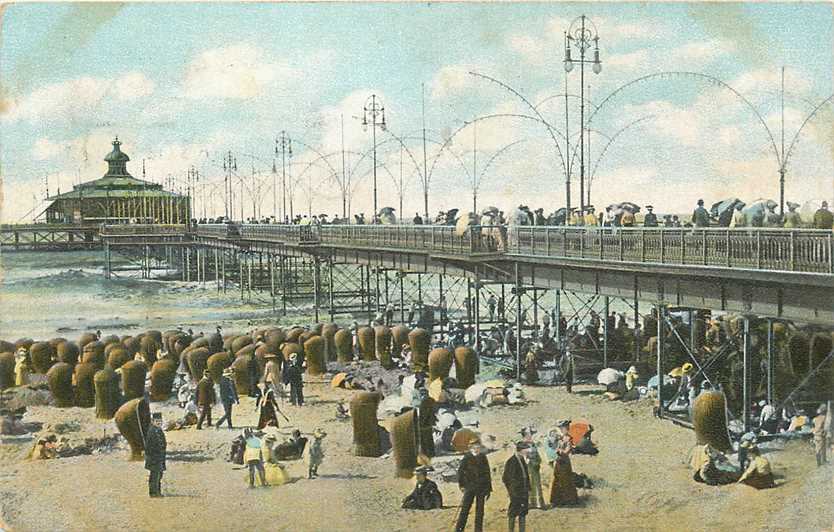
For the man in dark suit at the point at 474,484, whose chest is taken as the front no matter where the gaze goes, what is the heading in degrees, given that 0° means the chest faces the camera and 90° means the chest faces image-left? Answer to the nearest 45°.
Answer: approximately 0°

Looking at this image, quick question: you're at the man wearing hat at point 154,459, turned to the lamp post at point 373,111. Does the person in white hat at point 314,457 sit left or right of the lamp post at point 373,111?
right

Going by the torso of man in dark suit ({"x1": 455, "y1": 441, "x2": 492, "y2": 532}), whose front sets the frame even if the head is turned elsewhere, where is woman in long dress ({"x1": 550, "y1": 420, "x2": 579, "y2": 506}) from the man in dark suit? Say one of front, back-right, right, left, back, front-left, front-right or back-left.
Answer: back-left

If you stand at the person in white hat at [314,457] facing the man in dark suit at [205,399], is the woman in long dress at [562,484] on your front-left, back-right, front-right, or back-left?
back-right

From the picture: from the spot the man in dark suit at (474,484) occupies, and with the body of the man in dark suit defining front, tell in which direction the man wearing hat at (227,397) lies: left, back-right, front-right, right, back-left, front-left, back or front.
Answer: back-right

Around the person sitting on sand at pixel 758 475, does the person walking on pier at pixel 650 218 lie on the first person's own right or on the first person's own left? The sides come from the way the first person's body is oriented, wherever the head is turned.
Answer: on the first person's own right

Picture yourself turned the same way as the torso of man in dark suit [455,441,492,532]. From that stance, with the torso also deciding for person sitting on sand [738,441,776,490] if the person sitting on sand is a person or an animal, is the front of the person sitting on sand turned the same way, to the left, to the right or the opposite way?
to the right

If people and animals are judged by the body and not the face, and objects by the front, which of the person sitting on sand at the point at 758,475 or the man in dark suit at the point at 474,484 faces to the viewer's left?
the person sitting on sand

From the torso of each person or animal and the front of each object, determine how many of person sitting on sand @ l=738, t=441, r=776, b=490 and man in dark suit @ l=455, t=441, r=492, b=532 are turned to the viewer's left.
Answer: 1

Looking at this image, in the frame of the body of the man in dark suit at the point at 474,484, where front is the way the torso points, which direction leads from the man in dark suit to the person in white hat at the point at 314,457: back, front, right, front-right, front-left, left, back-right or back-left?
back-right

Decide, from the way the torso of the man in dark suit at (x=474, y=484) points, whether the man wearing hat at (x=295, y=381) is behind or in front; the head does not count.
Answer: behind

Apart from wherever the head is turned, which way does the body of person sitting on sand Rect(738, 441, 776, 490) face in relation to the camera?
to the viewer's left
